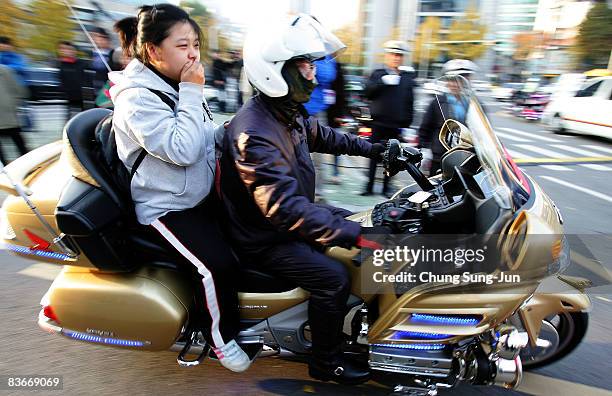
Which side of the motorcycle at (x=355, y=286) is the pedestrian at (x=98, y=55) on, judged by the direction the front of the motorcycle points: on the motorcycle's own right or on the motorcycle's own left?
on the motorcycle's own left

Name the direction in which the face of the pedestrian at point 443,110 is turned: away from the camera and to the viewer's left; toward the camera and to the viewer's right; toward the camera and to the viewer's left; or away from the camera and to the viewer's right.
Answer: toward the camera and to the viewer's left

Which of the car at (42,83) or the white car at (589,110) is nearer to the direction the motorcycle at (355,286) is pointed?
the white car

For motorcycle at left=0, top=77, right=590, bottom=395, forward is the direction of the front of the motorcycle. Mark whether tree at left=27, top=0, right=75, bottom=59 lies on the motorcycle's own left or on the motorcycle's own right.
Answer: on the motorcycle's own left

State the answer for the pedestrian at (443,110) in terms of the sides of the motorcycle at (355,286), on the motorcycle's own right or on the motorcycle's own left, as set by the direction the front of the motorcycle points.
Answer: on the motorcycle's own left

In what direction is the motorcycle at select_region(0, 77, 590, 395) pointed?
to the viewer's right
